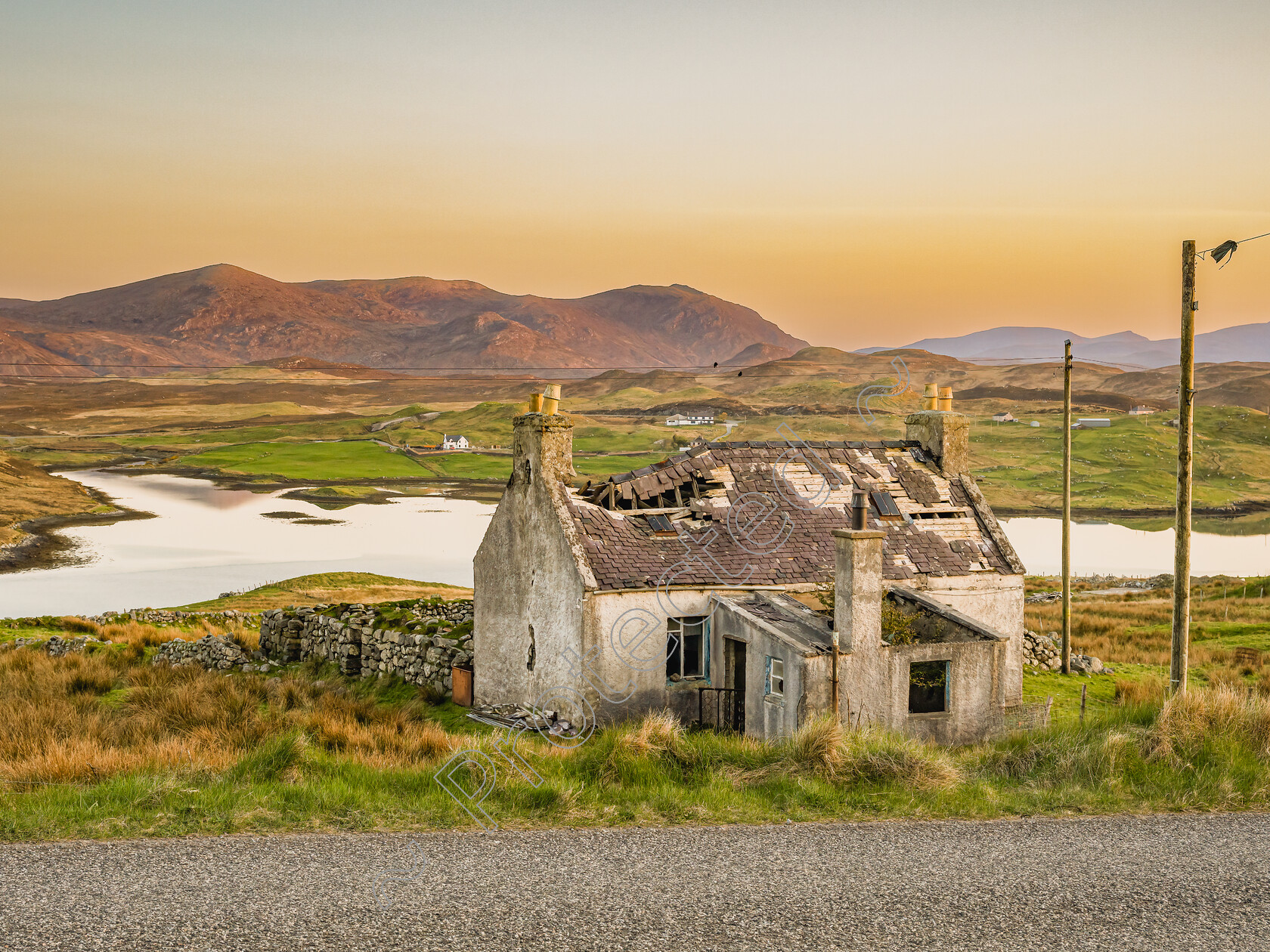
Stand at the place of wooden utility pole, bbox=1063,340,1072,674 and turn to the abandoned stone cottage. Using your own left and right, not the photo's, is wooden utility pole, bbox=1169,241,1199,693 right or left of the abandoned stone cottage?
left

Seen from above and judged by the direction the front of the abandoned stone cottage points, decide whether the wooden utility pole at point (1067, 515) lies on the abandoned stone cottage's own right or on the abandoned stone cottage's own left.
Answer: on the abandoned stone cottage's own left

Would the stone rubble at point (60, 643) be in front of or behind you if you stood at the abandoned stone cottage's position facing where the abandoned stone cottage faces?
behind

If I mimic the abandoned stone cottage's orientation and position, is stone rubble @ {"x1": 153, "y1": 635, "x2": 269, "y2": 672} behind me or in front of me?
behind

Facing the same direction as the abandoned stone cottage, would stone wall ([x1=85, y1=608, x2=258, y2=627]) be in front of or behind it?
behind

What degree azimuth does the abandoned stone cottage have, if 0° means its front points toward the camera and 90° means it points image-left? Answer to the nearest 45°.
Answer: approximately 315°

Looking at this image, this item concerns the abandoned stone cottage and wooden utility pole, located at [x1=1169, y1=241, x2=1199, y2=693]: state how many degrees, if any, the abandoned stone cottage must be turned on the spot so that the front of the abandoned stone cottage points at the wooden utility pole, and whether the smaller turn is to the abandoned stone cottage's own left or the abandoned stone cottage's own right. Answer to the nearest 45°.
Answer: approximately 45° to the abandoned stone cottage's own left

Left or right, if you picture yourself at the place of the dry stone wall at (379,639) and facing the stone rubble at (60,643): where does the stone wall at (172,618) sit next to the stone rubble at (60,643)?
right
